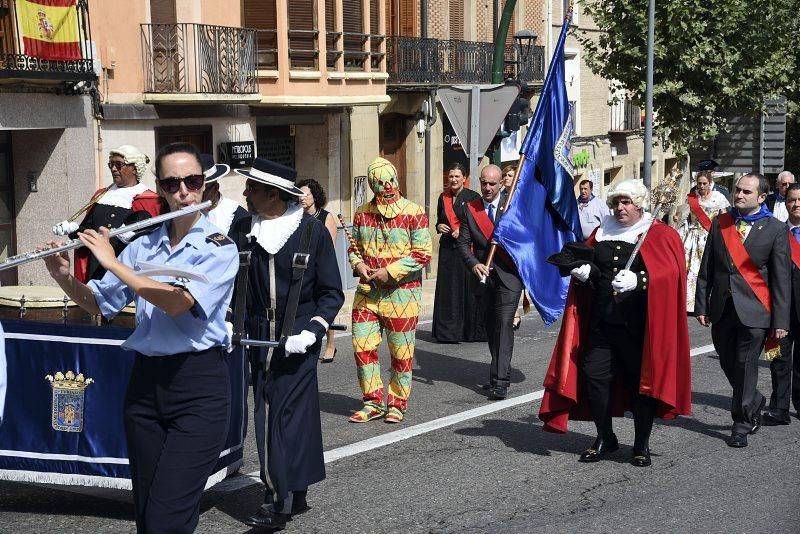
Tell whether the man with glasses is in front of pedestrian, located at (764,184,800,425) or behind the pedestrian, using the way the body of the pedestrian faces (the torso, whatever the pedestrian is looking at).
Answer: in front

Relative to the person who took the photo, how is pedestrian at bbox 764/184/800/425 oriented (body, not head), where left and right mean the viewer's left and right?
facing the viewer and to the left of the viewer

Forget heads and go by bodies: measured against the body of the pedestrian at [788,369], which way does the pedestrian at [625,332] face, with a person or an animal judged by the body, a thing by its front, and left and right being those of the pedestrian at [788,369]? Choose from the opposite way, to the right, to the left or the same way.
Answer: the same way

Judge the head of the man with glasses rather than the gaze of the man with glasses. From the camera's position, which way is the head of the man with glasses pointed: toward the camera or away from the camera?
toward the camera

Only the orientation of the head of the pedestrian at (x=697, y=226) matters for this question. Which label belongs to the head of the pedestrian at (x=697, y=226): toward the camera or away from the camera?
toward the camera

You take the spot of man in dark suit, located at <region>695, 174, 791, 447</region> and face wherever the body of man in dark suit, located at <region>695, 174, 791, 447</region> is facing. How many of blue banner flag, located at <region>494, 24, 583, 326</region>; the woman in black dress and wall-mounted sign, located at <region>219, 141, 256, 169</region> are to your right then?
3

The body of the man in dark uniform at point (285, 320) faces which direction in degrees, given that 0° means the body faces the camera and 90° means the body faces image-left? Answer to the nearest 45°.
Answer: approximately 45°

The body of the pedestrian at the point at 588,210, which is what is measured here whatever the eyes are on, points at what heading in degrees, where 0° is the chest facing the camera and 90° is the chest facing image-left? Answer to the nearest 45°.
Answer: approximately 45°

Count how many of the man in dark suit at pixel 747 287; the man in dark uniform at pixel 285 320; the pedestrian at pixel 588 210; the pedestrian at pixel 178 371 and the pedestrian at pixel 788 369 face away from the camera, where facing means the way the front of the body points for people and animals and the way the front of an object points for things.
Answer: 0

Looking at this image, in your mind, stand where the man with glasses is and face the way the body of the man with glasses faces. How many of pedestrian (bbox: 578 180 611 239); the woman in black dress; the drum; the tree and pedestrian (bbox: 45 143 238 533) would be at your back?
3
